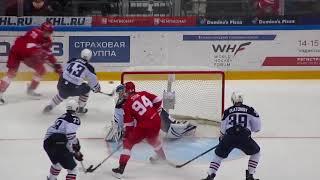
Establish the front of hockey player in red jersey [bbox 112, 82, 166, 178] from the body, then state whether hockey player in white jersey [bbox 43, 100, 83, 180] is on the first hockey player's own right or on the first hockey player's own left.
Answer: on the first hockey player's own left

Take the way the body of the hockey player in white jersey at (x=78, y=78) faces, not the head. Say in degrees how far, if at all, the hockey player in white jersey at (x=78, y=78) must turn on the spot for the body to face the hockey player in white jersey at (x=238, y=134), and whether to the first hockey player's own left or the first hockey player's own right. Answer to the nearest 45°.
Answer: approximately 90° to the first hockey player's own right

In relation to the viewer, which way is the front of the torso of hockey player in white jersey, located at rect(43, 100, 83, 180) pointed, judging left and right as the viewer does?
facing away from the viewer and to the right of the viewer

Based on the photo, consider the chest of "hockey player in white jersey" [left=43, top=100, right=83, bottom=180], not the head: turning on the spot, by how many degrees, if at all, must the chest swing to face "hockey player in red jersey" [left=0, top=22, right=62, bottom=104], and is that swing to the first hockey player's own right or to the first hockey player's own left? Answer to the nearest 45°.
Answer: approximately 45° to the first hockey player's own left

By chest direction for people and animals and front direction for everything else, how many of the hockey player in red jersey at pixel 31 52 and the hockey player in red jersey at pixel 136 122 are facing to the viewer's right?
1

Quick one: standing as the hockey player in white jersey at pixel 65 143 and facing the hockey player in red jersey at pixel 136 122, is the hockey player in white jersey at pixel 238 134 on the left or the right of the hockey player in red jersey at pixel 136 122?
right

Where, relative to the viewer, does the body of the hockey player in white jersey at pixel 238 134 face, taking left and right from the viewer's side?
facing away from the viewer

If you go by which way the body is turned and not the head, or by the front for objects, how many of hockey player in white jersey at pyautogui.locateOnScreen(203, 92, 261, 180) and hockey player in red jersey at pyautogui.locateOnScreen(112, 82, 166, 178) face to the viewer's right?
0

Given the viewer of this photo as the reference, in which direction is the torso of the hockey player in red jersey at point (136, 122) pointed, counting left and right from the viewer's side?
facing away from the viewer and to the left of the viewer

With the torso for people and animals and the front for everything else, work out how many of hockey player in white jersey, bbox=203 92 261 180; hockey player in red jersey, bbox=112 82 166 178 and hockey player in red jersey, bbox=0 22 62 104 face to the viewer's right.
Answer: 1

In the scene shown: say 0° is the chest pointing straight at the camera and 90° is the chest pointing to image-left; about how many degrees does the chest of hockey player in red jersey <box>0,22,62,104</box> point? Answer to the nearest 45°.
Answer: approximately 270°

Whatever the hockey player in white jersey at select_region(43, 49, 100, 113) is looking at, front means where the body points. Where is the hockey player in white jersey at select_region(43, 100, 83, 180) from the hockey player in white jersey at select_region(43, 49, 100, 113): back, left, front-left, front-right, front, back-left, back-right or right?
back-right

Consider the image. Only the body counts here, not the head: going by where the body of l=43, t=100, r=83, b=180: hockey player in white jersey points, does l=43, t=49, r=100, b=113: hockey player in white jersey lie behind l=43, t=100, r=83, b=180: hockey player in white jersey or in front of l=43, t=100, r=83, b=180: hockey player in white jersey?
in front

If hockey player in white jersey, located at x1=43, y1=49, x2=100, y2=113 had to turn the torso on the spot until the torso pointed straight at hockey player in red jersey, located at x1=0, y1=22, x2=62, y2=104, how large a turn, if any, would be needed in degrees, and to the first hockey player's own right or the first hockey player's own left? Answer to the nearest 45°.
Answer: approximately 90° to the first hockey player's own left

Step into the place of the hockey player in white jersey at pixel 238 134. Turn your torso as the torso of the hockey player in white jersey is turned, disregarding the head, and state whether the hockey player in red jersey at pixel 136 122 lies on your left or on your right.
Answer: on your left
